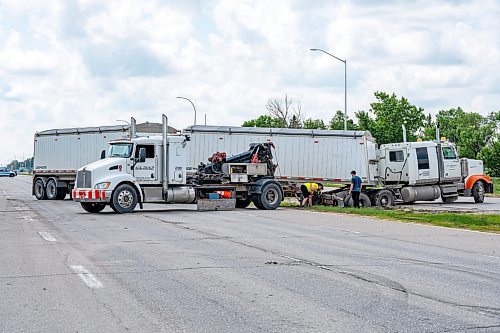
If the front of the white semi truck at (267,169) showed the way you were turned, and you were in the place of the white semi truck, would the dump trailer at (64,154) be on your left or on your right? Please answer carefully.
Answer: on your right

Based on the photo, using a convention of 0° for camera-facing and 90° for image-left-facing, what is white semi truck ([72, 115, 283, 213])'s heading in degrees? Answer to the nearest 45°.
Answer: approximately 45°

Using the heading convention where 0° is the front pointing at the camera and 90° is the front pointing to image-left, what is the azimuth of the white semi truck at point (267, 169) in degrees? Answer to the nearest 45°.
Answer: approximately 45°

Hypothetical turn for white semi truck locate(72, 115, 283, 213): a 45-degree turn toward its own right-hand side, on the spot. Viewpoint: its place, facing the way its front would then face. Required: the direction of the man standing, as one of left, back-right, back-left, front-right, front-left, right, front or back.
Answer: back
